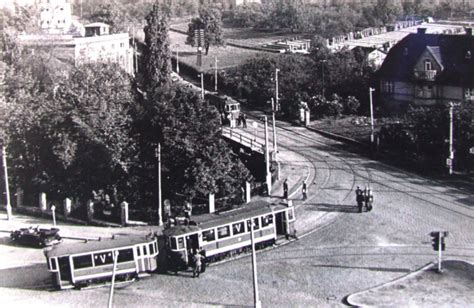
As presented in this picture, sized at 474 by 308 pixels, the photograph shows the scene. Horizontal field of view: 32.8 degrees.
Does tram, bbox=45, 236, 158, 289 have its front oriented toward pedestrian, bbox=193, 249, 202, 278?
yes

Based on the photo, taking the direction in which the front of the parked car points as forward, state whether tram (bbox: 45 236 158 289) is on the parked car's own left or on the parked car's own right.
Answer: on the parked car's own left

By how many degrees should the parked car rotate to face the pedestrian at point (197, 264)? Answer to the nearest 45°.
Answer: approximately 135° to its left

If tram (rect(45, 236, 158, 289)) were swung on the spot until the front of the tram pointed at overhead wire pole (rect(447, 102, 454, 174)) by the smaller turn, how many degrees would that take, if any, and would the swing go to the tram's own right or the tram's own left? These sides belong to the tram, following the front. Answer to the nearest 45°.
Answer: approximately 45° to the tram's own left

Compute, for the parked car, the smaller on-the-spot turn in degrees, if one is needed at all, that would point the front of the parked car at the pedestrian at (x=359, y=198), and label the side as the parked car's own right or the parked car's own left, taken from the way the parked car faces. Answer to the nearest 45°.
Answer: approximately 180°

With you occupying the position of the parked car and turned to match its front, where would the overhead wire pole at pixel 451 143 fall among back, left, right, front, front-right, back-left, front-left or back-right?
back

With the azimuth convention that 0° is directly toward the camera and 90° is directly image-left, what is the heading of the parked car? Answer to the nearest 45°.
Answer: approximately 90°

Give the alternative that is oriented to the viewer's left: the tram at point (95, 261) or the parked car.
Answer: the parked car

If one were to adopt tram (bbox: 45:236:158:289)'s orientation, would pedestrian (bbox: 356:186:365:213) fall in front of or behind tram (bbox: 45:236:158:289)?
in front

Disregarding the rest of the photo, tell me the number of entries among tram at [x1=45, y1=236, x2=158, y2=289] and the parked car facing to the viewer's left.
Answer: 1

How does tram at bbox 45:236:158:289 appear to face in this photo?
to the viewer's right

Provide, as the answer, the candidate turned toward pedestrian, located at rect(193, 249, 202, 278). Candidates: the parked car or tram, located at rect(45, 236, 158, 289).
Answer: the tram

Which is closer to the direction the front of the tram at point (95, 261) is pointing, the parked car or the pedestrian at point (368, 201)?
the pedestrian

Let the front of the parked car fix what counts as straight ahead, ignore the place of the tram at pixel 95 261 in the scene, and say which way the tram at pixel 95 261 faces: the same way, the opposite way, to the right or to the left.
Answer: the opposite way
